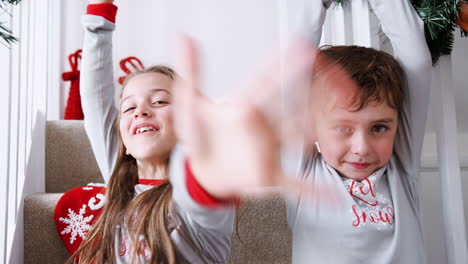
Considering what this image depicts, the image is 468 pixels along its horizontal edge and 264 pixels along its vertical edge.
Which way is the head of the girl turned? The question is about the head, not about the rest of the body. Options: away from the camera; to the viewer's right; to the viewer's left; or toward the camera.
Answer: toward the camera

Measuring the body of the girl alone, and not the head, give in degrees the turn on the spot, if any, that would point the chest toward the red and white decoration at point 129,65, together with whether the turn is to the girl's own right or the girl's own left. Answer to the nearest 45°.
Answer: approximately 180°

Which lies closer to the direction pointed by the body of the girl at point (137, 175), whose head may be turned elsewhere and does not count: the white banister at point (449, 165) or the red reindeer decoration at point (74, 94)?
the white banister

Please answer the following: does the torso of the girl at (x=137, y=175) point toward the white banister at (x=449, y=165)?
no

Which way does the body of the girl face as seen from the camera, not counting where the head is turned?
toward the camera

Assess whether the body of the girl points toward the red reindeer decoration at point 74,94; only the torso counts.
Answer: no
